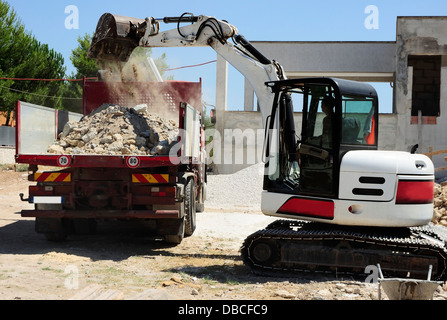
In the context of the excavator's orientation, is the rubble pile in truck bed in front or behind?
in front

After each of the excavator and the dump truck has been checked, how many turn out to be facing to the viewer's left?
1

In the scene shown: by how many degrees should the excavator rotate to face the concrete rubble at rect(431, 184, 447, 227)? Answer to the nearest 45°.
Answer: approximately 135° to its right

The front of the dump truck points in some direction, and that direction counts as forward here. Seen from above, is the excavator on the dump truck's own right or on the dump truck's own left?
on the dump truck's own right

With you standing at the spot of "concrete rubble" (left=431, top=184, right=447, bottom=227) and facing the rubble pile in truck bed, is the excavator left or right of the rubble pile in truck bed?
left

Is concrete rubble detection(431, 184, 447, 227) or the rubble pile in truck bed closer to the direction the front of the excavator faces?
the rubble pile in truck bed

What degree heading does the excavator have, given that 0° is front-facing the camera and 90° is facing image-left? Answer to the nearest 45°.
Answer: approximately 90°

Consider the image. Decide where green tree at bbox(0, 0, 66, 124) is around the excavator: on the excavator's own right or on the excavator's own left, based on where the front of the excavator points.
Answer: on the excavator's own right

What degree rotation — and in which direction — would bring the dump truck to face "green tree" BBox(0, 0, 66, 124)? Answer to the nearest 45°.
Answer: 0° — it already faces it

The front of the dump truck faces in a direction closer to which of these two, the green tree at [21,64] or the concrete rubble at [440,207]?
the green tree

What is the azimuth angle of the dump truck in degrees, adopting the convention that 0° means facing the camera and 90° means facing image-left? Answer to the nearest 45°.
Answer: approximately 180°

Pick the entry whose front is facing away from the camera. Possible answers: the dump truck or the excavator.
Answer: the dump truck

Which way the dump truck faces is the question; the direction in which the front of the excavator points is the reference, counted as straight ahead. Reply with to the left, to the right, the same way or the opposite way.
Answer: to the right
